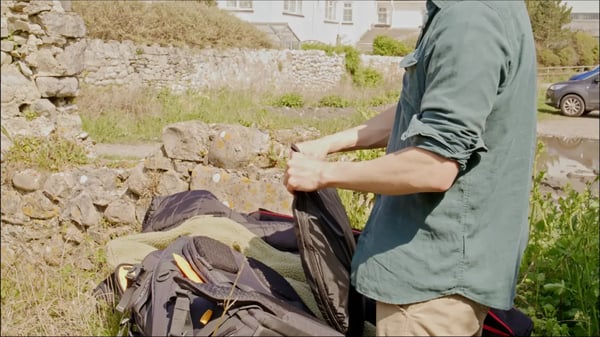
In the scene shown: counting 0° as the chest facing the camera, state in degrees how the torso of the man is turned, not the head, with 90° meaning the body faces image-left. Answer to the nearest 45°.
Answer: approximately 90°

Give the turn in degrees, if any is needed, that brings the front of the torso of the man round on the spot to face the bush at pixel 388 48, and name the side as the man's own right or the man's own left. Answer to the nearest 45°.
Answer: approximately 90° to the man's own right

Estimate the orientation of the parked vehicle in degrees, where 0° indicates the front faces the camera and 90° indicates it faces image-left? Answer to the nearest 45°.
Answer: approximately 90°

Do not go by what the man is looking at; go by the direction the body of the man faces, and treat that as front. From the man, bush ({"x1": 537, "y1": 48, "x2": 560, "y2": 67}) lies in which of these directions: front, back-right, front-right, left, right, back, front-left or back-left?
right

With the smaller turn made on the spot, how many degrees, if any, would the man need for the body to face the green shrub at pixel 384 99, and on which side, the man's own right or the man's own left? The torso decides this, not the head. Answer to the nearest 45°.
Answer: approximately 90° to the man's own right

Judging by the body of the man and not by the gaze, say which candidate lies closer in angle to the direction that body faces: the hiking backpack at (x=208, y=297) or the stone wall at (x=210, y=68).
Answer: the hiking backpack

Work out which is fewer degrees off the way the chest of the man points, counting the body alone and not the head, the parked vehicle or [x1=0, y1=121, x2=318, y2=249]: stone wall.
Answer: the stone wall

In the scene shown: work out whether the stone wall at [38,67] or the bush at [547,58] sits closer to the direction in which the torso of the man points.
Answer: the stone wall

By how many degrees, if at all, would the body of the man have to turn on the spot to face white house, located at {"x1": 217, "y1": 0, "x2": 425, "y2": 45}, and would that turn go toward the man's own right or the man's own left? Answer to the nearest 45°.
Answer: approximately 90° to the man's own right

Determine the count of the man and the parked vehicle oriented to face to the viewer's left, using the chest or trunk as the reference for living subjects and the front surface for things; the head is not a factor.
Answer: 2

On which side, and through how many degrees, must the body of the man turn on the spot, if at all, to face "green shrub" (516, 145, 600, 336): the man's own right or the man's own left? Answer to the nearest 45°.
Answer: approximately 135° to the man's own right

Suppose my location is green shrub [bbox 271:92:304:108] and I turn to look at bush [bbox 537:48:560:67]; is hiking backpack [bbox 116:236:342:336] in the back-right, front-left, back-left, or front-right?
back-right

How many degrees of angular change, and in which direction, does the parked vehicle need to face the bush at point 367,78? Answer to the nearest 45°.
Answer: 0° — it already faces it

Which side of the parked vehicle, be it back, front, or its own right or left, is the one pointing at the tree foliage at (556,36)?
right
